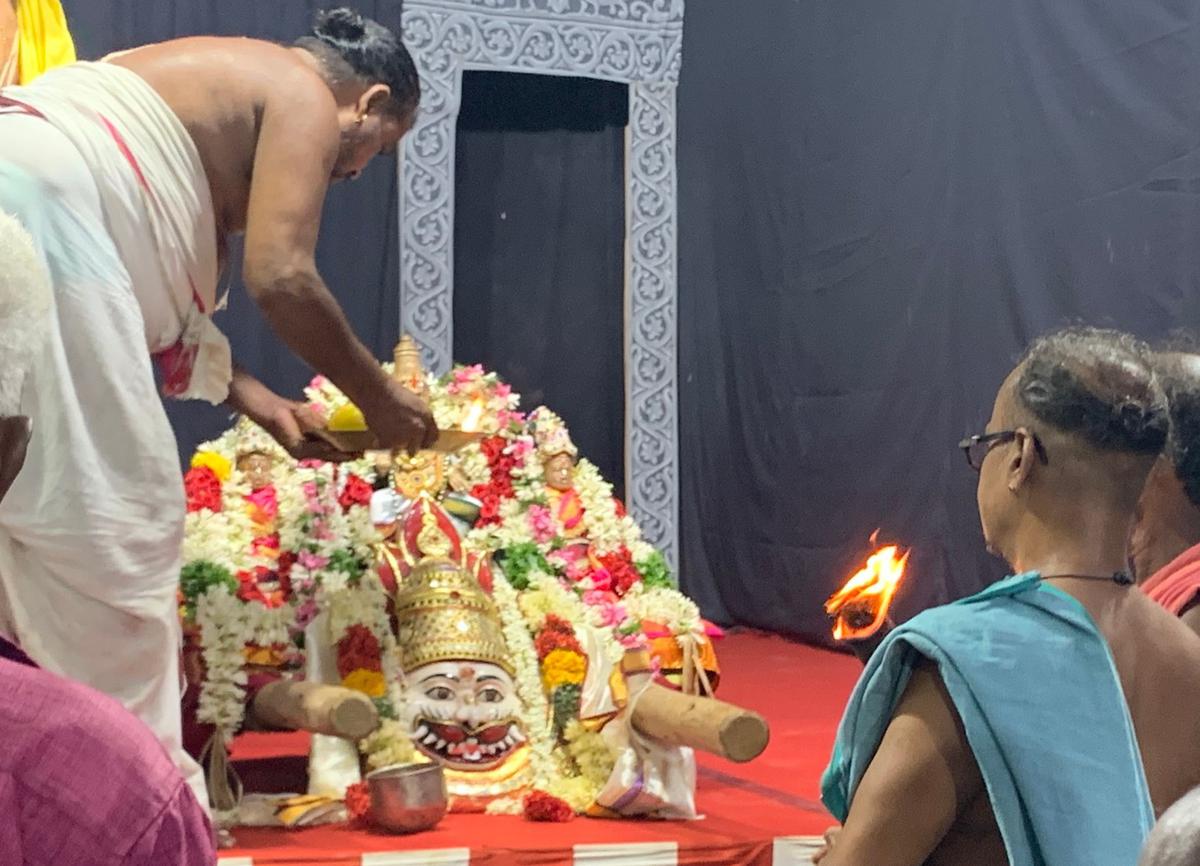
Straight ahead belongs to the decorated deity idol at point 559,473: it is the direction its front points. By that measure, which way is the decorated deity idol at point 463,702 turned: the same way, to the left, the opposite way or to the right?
the same way

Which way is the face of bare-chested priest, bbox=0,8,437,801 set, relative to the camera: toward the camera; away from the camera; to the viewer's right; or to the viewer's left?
to the viewer's right

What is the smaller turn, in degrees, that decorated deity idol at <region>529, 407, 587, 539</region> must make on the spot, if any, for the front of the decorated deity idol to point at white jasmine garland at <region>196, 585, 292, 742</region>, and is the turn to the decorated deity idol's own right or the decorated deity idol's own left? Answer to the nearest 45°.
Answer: approximately 45° to the decorated deity idol's own right

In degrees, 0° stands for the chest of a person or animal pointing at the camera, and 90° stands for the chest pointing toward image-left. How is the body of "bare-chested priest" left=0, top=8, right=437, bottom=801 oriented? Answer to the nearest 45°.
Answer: approximately 270°

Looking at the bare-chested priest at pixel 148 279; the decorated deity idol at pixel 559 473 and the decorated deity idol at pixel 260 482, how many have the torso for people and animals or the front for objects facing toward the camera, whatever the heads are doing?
2

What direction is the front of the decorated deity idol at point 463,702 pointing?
toward the camera

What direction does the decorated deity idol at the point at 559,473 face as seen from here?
toward the camera

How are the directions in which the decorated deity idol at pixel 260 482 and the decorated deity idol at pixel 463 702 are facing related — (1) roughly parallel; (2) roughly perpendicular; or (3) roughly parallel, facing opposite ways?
roughly parallel

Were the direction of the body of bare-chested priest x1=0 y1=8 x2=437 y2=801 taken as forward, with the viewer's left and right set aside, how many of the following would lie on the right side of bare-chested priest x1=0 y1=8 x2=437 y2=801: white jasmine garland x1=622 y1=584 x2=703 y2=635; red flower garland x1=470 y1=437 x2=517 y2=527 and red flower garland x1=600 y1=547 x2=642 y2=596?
0

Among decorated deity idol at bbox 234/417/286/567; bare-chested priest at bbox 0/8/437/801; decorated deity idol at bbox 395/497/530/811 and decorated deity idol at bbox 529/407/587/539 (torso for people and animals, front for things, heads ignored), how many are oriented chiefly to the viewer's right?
1

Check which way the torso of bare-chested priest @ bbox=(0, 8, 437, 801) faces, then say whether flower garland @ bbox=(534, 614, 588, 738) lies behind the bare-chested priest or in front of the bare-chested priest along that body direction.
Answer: in front
